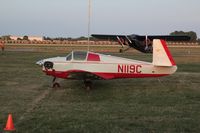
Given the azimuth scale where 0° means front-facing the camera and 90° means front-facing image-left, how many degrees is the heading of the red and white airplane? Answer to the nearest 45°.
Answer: approximately 90°
